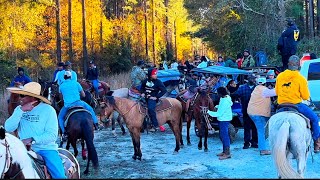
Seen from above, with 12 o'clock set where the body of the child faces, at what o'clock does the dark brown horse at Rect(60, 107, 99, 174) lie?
The dark brown horse is roughly at 11 o'clock from the child.

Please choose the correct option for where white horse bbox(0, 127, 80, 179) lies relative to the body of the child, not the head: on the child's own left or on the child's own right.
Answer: on the child's own left

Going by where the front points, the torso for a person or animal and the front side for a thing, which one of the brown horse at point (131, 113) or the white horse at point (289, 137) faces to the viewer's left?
the brown horse

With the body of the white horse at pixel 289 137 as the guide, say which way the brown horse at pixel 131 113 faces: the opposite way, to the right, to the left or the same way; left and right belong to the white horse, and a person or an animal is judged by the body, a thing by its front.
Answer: to the left

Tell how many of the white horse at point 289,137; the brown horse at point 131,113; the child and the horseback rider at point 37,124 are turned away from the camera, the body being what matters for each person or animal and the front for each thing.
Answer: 1

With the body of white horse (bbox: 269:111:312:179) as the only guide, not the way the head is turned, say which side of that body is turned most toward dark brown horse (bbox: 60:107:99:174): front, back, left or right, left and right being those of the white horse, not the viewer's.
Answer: left

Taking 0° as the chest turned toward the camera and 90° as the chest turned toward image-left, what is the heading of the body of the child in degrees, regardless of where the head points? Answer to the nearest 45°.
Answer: approximately 90°

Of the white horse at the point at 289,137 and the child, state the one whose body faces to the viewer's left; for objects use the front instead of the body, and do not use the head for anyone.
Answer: the child

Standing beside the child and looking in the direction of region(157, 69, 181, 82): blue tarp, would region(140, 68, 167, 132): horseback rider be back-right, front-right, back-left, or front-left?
front-left

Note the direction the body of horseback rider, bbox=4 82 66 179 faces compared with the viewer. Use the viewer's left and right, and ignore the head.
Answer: facing the viewer and to the left of the viewer

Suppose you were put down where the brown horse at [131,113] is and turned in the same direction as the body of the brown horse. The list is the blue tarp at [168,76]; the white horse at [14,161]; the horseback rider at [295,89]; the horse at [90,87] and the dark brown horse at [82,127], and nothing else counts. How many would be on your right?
2

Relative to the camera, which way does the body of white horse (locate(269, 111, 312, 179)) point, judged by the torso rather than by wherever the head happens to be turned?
away from the camera

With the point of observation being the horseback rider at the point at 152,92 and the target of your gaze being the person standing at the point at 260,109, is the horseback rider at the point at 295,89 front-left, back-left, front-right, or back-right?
front-right

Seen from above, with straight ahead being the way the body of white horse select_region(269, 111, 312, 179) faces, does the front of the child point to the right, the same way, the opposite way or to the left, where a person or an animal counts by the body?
to the left

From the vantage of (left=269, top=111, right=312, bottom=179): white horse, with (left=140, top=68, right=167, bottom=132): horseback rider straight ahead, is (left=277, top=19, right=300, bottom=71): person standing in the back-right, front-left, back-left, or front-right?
front-right

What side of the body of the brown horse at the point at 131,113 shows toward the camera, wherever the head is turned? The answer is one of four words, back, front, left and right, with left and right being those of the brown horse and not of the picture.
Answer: left
